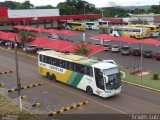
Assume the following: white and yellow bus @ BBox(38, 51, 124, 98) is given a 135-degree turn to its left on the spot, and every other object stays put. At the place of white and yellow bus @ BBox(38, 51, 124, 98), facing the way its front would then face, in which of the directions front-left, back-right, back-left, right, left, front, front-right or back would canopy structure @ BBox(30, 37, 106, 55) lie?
front

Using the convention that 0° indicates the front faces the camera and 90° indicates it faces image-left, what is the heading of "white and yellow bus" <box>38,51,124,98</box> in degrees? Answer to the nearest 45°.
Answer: approximately 315°

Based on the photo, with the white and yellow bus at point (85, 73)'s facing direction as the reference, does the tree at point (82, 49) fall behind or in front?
behind
